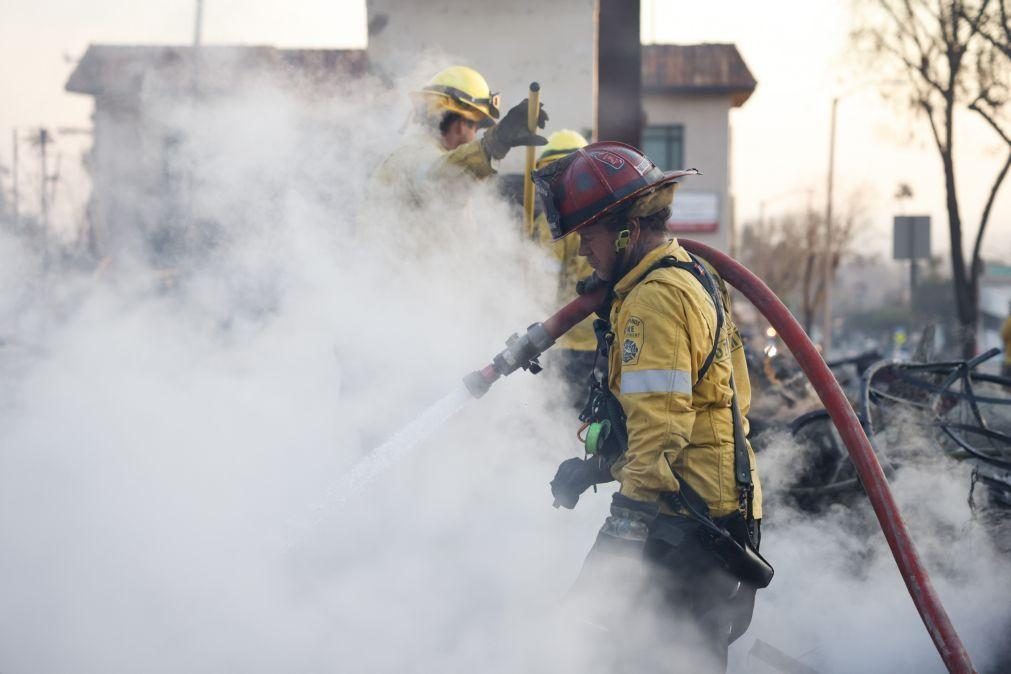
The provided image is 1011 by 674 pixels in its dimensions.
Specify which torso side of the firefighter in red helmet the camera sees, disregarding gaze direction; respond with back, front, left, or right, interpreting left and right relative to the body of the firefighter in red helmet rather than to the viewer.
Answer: left

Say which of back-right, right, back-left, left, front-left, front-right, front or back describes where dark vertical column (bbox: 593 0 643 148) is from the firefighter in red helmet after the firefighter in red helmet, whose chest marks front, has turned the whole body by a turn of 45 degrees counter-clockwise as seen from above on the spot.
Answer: back-right

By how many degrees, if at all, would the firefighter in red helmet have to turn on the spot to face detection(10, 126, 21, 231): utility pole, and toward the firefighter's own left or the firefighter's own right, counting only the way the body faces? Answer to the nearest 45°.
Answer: approximately 45° to the firefighter's own right

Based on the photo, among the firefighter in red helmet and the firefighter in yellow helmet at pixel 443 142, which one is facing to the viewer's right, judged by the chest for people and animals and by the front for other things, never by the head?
the firefighter in yellow helmet

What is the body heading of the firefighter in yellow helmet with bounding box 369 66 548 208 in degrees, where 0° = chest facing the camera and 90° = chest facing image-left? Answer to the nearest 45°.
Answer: approximately 270°

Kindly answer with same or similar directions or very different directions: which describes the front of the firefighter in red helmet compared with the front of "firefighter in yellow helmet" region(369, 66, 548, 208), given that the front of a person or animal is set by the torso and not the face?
very different directions

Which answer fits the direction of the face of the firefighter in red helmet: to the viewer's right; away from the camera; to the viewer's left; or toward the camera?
to the viewer's left
